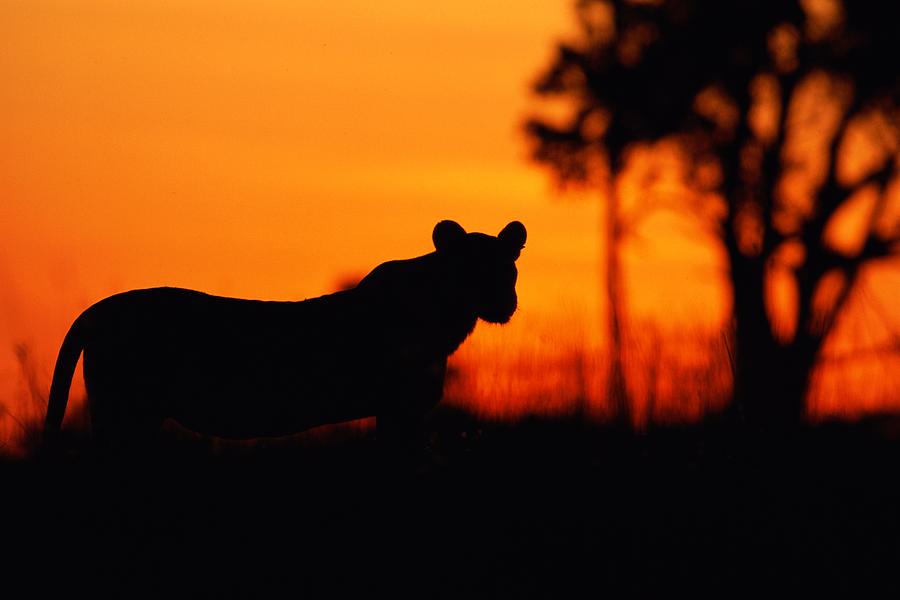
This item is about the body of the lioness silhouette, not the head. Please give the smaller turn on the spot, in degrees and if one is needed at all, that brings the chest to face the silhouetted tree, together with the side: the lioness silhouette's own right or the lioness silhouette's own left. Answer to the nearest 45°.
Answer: approximately 45° to the lioness silhouette's own left

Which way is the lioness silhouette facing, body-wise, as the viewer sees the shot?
to the viewer's right
